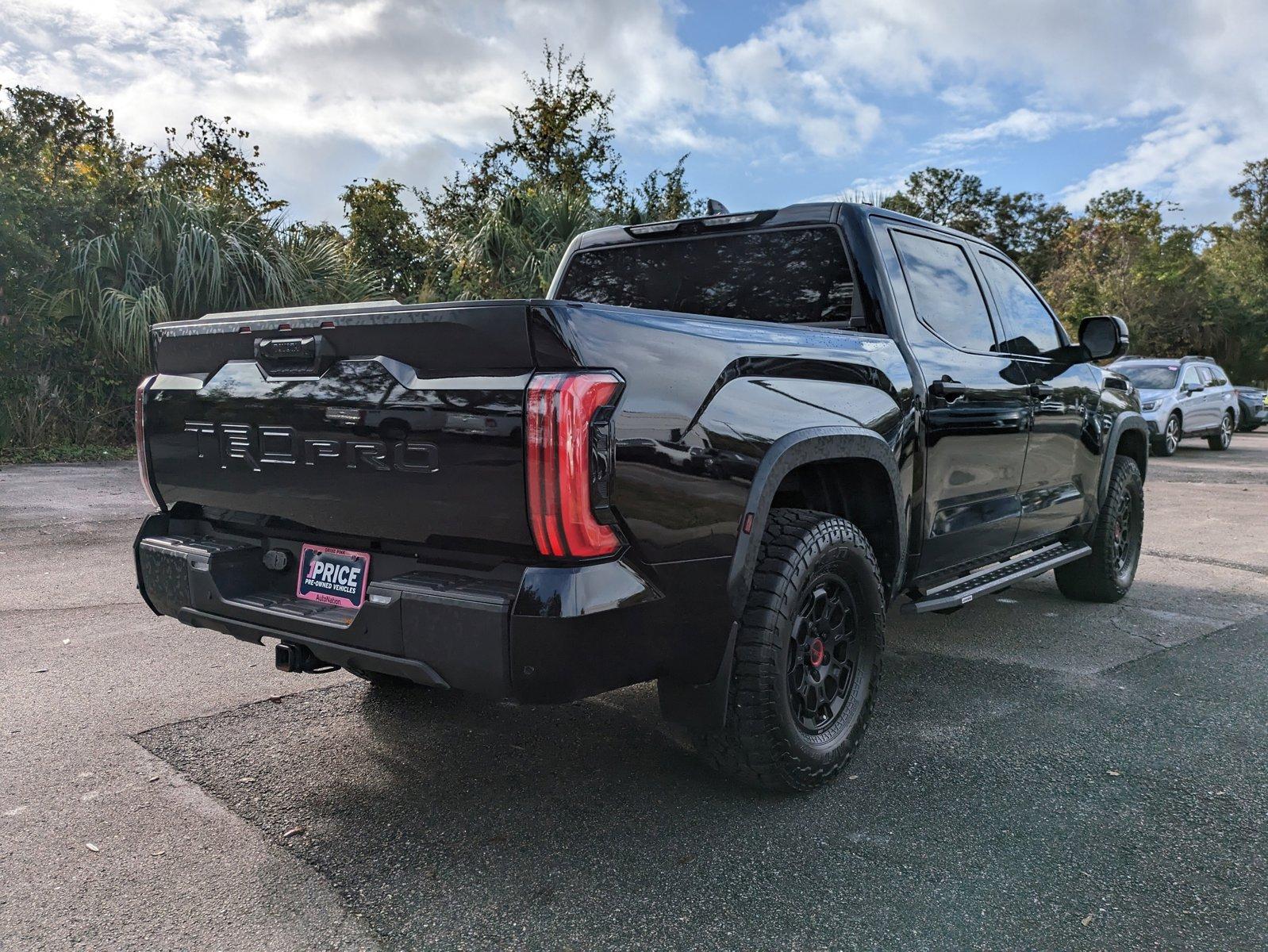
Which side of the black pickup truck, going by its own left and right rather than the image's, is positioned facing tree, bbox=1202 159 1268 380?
front

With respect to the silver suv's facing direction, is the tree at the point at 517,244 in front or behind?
in front

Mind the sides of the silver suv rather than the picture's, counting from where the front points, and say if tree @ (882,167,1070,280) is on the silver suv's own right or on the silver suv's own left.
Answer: on the silver suv's own right

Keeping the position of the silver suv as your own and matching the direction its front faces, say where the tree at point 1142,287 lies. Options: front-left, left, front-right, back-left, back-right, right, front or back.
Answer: back-right

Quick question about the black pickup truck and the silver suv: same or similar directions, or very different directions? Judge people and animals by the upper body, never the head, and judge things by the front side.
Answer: very different directions

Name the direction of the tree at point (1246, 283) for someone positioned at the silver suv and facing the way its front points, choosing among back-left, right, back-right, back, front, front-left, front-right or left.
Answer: back-right

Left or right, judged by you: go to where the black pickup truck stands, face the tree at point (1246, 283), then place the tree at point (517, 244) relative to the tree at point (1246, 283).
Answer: left

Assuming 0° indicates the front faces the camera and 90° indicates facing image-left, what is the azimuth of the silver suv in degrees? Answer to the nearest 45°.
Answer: approximately 45°

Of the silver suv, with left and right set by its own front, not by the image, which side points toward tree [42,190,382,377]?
front

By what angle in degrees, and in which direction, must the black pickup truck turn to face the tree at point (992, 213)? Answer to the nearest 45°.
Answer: approximately 45° to its left

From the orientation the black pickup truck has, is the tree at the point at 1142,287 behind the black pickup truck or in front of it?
in front

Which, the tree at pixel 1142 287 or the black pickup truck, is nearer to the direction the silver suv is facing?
the black pickup truck

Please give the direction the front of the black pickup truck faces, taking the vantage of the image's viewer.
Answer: facing away from the viewer and to the right of the viewer

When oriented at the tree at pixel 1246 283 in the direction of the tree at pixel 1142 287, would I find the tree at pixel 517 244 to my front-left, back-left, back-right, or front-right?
front-left

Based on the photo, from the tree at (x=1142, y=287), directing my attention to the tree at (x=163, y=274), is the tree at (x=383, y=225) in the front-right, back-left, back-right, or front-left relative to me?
front-right

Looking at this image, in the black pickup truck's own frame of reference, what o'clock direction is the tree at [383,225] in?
The tree is roughly at 10 o'clock from the black pickup truck.
